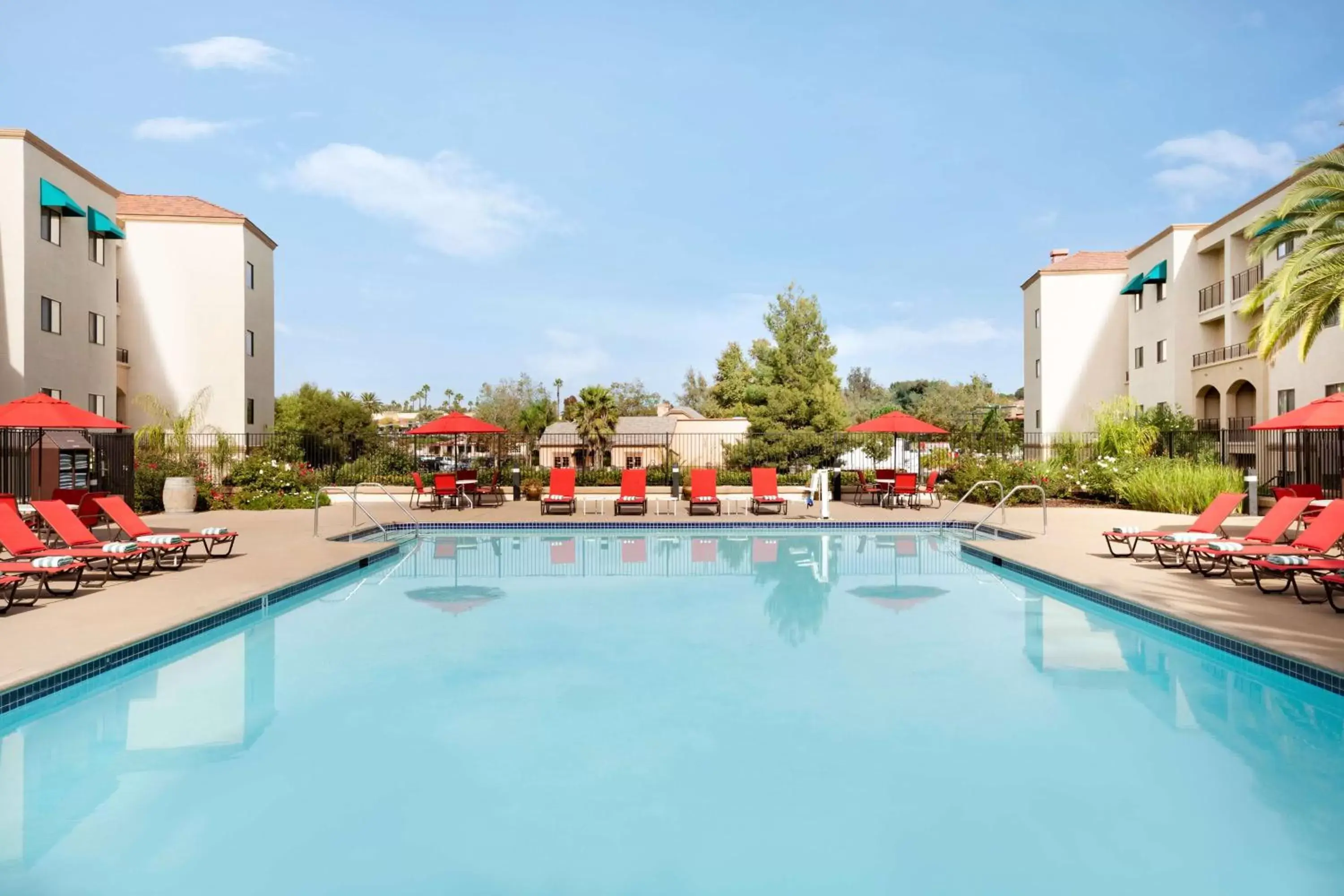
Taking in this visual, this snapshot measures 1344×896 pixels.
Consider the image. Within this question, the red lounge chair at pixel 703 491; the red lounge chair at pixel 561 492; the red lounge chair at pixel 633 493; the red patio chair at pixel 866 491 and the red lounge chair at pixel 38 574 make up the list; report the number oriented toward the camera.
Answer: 3

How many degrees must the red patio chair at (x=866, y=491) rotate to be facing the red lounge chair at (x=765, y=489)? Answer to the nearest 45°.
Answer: approximately 135° to its right

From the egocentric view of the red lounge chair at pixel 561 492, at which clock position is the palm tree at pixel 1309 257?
The palm tree is roughly at 10 o'clock from the red lounge chair.

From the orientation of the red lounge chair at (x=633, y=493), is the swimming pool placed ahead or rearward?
ahead

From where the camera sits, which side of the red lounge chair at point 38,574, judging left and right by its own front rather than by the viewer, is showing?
right

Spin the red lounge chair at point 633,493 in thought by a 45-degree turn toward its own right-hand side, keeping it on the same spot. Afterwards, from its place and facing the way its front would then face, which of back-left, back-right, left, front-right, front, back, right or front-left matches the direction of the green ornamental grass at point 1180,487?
back-left

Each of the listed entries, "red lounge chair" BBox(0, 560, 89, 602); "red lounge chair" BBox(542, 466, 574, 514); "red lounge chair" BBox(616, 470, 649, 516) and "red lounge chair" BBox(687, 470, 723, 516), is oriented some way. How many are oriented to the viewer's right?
1

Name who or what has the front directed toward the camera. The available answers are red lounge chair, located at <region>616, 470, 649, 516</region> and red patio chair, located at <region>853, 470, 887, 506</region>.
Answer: the red lounge chair

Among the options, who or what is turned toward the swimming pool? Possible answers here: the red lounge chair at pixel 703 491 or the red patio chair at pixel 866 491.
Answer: the red lounge chair

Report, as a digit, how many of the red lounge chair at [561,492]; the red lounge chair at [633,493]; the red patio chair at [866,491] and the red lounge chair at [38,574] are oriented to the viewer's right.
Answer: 2

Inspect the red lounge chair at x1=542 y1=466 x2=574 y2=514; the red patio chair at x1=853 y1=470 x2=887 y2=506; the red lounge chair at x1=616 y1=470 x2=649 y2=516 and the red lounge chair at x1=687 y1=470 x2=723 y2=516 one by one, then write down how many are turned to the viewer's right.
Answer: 1

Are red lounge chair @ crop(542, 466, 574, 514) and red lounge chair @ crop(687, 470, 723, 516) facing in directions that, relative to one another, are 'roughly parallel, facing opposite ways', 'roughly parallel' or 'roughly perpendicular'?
roughly parallel

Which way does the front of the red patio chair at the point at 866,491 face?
to the viewer's right

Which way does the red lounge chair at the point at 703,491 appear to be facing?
toward the camera

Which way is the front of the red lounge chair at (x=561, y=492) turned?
toward the camera

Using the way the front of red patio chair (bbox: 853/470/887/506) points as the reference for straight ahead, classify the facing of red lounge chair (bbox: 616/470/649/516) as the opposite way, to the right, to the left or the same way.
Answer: to the right

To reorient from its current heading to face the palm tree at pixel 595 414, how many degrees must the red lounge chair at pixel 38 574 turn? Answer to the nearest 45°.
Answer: approximately 45° to its left
